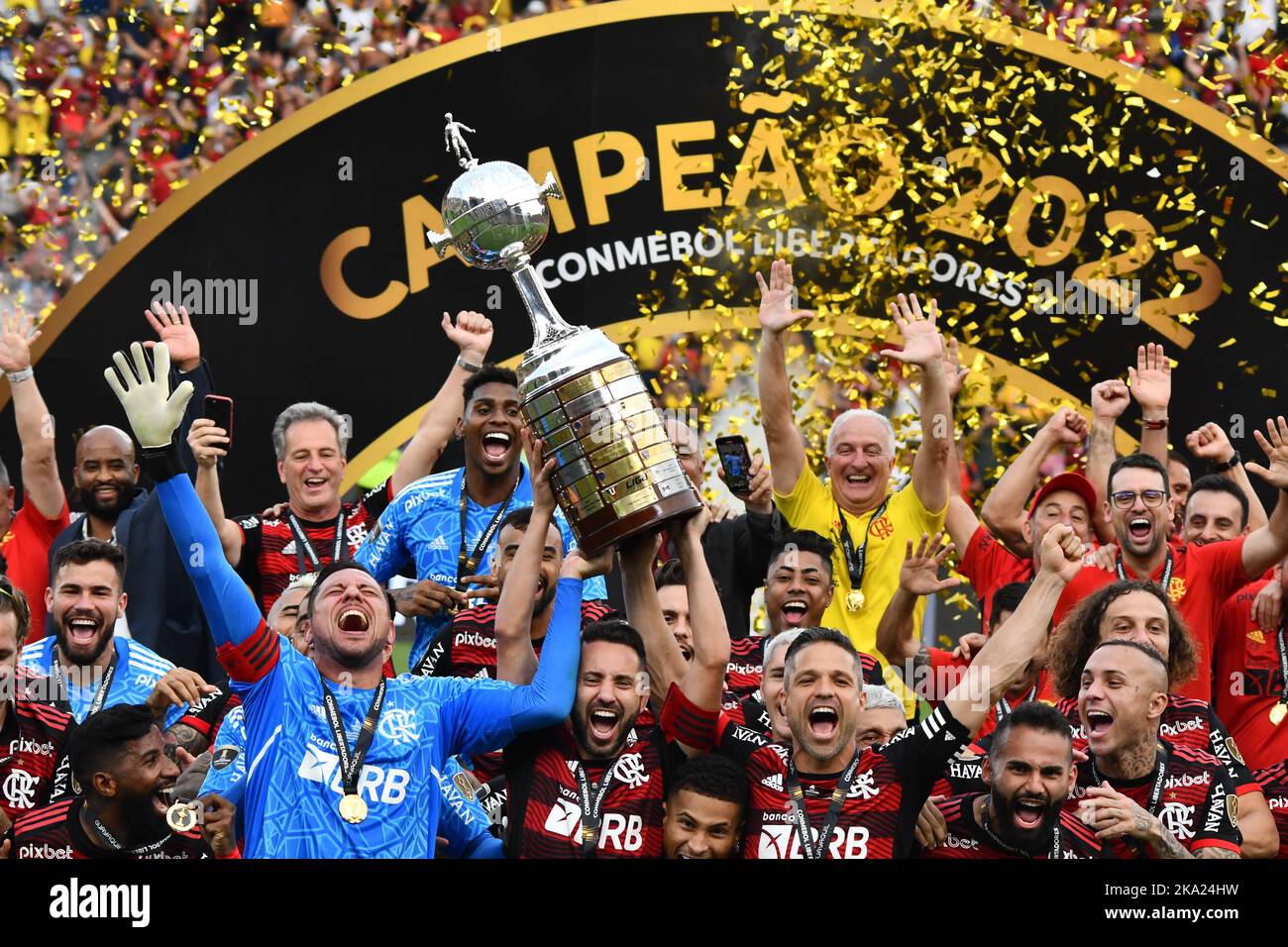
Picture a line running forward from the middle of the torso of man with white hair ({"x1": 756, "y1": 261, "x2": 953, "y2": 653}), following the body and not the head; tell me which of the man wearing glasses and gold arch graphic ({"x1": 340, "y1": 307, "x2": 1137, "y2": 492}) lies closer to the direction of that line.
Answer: the man wearing glasses

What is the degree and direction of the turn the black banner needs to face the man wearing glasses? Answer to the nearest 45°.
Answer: approximately 45° to its left

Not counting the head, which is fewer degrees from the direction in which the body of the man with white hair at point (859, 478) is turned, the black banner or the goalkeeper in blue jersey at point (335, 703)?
the goalkeeper in blue jersey

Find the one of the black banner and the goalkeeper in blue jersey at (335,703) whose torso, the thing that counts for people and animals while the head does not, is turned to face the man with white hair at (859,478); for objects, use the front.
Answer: the black banner

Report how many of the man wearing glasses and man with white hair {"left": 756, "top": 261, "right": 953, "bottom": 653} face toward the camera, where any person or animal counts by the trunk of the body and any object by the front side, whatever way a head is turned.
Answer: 2

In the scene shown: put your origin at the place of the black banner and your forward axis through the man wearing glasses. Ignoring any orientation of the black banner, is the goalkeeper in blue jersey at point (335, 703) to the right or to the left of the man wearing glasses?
right

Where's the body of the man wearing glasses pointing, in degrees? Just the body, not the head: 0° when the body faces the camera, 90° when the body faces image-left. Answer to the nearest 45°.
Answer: approximately 0°

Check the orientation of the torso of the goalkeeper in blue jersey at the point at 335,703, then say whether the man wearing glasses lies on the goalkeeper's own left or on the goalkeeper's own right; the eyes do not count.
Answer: on the goalkeeper's own left

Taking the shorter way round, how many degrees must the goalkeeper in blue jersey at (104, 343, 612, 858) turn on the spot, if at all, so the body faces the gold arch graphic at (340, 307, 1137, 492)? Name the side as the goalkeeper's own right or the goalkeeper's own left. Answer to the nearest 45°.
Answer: approximately 135° to the goalkeeper's own left

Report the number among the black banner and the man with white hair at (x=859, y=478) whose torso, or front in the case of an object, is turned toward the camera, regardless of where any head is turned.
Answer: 2
